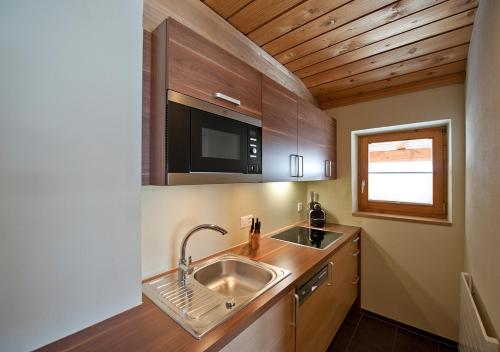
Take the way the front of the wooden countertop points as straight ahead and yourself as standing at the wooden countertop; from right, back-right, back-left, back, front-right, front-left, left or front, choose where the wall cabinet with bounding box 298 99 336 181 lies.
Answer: left

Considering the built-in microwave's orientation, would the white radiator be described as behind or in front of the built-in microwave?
in front

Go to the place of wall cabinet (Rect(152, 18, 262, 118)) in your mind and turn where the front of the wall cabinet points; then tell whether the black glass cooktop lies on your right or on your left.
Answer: on your left

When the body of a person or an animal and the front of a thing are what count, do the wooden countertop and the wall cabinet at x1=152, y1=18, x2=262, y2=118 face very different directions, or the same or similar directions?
same or similar directions

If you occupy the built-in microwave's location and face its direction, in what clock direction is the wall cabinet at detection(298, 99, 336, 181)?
The wall cabinet is roughly at 9 o'clock from the built-in microwave.

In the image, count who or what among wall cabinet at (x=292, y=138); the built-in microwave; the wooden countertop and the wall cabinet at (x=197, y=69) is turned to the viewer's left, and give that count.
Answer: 0

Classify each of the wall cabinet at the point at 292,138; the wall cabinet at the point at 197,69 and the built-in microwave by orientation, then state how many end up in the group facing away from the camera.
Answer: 0

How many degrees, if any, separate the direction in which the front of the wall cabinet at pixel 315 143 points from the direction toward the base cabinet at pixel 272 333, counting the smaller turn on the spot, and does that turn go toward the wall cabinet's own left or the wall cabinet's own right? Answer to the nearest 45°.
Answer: approximately 45° to the wall cabinet's own right

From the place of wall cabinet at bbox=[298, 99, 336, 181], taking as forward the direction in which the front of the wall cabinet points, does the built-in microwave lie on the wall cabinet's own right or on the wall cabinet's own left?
on the wall cabinet's own right

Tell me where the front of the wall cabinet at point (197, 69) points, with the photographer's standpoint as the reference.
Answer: facing the viewer and to the right of the viewer

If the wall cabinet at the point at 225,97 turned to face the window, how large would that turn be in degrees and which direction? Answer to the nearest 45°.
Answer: approximately 90° to its left

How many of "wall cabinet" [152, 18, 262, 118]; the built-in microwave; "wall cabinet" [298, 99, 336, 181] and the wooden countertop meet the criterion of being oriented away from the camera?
0

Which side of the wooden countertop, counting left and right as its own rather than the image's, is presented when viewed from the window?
left
